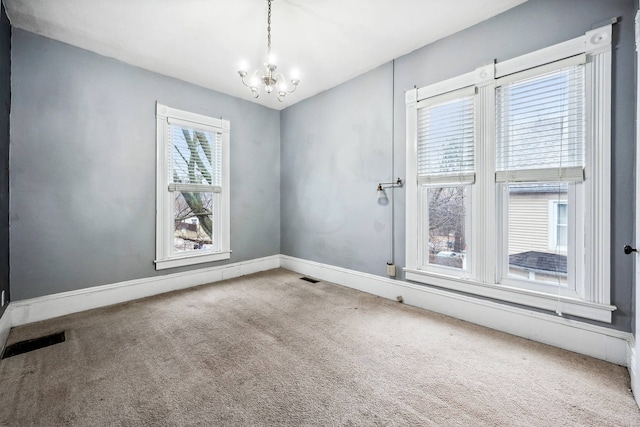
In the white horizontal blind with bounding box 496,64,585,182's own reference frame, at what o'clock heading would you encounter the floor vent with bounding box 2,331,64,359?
The floor vent is roughly at 12 o'clock from the white horizontal blind.

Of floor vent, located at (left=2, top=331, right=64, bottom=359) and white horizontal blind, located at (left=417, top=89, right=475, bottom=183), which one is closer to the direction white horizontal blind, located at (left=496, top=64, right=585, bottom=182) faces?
the floor vent

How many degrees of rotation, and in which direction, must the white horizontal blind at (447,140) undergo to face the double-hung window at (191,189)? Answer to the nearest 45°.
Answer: approximately 45° to its right

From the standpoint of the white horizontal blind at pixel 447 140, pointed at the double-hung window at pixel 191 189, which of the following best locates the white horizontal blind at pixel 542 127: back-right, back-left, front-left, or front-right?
back-left

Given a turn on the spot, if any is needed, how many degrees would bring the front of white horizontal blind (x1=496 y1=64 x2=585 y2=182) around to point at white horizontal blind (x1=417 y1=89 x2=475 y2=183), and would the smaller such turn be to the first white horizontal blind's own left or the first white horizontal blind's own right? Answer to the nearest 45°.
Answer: approximately 45° to the first white horizontal blind's own right

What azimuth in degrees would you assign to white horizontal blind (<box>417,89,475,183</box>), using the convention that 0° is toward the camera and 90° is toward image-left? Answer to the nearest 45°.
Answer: approximately 45°
